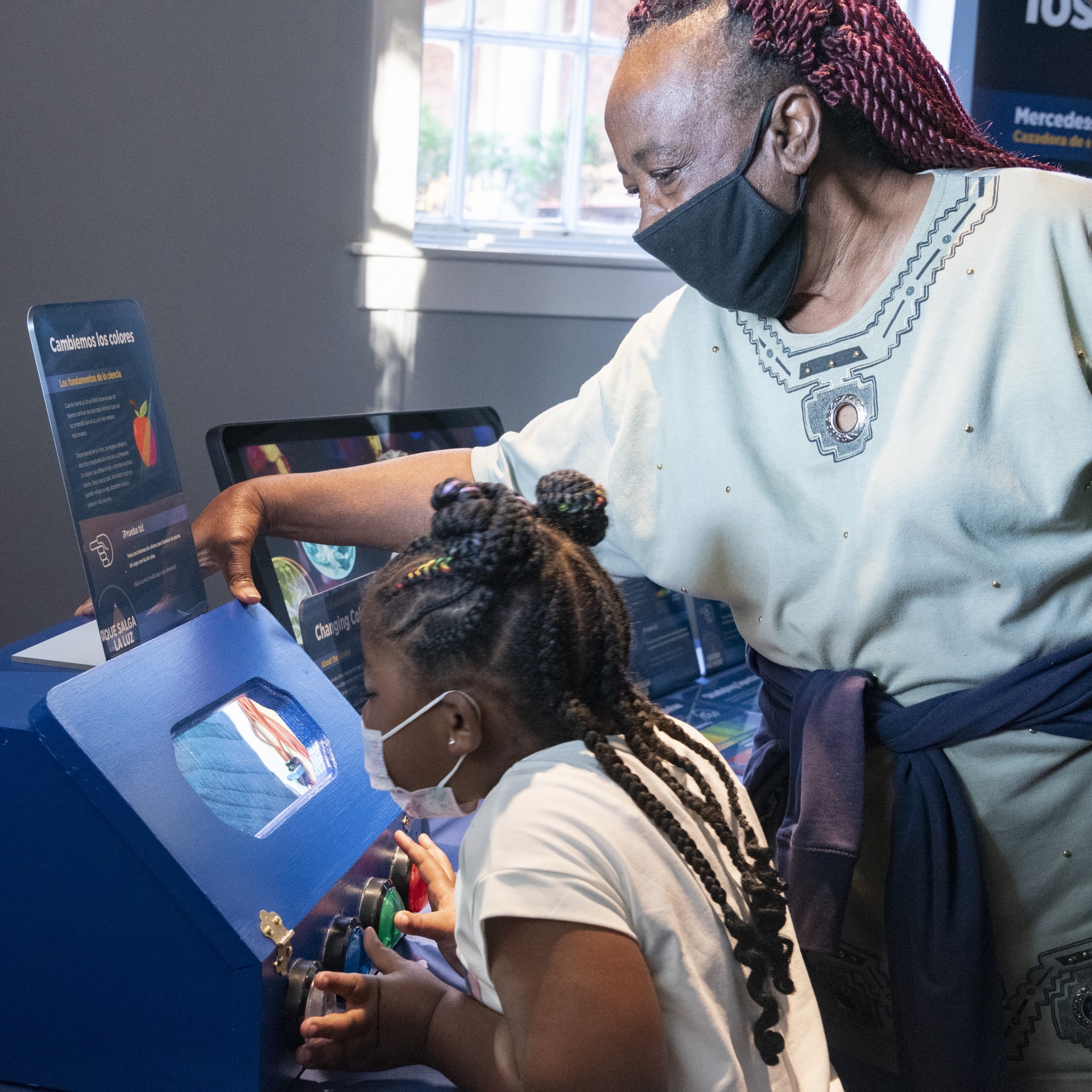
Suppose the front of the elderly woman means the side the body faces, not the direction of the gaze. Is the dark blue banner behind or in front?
behind

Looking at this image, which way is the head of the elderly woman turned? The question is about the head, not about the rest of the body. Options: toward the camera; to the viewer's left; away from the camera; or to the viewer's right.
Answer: to the viewer's left

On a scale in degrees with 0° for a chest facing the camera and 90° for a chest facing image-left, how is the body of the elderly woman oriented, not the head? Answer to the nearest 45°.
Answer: approximately 45°

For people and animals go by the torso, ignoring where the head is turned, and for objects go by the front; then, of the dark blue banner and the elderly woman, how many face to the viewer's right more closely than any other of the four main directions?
0

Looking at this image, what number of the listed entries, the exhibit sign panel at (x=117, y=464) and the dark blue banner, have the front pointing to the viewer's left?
0

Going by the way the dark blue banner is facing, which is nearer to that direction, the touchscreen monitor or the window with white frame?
the touchscreen monitor

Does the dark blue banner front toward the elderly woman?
yes

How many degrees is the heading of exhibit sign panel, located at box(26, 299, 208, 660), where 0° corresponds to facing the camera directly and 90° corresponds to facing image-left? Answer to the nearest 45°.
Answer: approximately 315°
